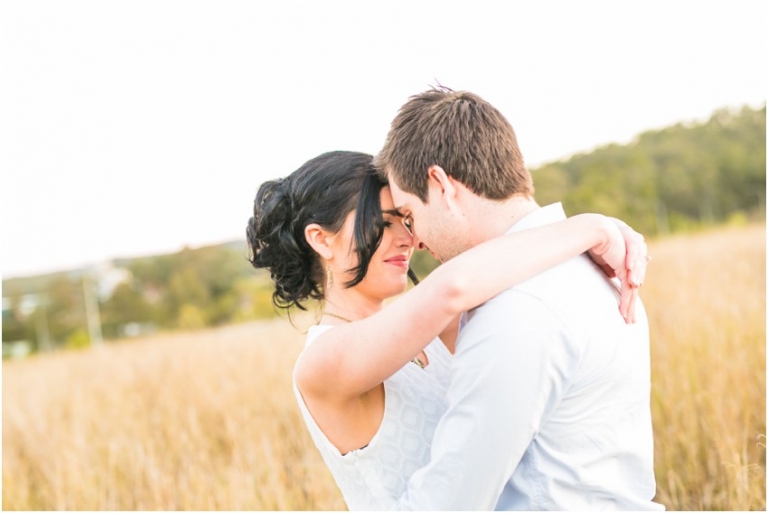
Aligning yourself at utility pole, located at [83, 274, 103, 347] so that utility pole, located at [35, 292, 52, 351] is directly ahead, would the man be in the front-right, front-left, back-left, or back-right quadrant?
back-left

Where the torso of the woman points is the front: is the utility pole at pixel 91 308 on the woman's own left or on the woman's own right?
on the woman's own left

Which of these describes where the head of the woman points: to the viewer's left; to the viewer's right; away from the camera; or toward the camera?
to the viewer's right

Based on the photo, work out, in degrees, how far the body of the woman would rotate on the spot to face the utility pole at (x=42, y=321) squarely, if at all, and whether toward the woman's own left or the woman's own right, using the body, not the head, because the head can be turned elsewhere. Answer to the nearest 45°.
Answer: approximately 135° to the woman's own left

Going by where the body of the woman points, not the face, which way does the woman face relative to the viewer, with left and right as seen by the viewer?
facing to the right of the viewer

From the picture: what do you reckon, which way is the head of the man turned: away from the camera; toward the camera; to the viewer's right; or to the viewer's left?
to the viewer's left
